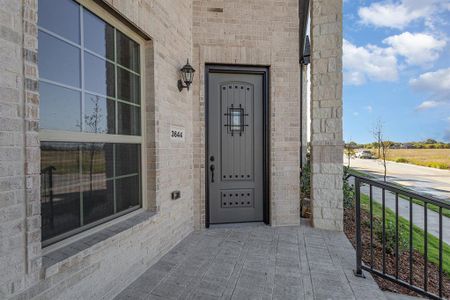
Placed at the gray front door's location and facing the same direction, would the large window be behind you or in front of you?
in front

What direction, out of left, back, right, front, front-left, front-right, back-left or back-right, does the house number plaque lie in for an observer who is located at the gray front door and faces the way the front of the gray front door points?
front-right

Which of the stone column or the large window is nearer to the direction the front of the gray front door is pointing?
the large window

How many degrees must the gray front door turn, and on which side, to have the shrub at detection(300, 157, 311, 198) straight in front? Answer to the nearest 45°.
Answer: approximately 135° to its left

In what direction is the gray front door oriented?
toward the camera

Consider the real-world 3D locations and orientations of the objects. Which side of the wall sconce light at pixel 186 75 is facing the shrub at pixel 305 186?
left

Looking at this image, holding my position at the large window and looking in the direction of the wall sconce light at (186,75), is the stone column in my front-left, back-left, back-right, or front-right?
front-right

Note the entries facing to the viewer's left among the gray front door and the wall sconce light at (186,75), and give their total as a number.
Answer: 0

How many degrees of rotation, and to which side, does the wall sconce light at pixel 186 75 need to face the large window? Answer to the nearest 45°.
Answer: approximately 90° to its right

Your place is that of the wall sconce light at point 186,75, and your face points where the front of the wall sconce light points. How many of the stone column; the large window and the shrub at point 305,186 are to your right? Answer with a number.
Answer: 1
